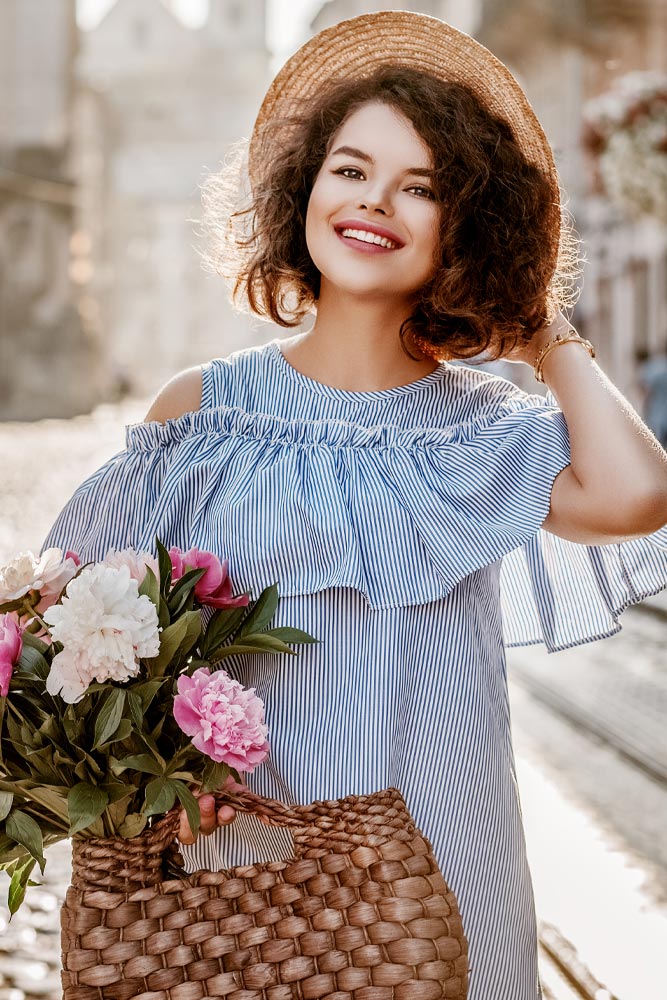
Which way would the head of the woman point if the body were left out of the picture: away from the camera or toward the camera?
toward the camera

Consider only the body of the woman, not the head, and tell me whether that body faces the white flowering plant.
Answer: no

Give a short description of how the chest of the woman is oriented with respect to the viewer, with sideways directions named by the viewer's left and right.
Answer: facing the viewer
